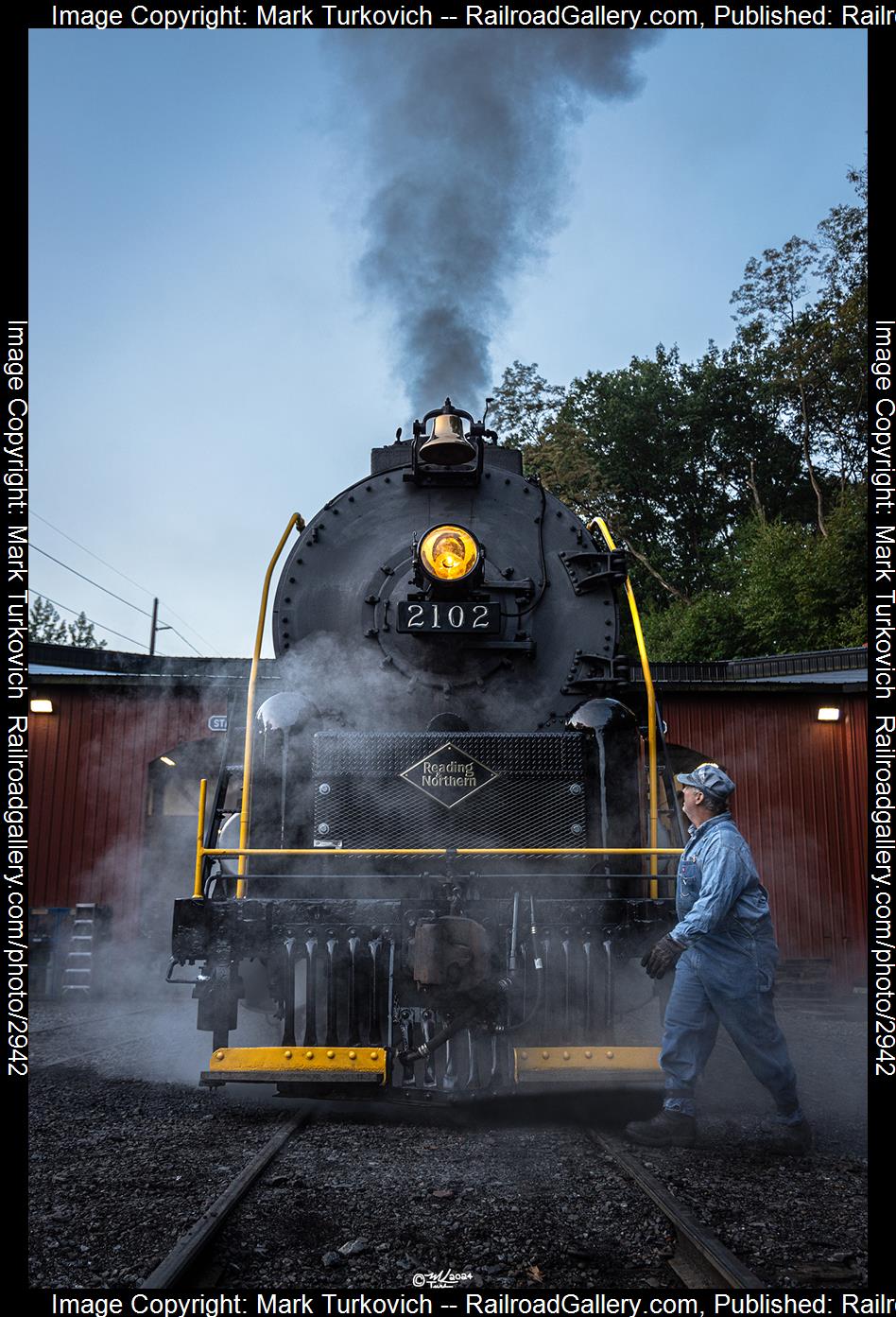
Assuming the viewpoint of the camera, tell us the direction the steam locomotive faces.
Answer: facing the viewer

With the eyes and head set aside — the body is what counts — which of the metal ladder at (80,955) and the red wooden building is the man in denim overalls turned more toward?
the metal ladder

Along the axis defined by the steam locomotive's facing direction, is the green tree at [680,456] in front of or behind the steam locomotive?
behind

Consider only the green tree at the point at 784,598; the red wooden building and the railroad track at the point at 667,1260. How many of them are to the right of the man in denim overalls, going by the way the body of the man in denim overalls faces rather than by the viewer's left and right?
2

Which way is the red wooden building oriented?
toward the camera

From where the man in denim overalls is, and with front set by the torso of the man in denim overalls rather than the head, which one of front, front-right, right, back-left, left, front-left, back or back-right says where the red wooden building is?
right

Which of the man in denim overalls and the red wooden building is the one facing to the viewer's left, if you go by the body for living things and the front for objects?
the man in denim overalls

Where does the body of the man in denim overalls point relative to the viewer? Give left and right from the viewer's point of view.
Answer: facing to the left of the viewer

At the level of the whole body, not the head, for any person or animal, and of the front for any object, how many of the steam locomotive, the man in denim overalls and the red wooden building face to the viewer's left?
1

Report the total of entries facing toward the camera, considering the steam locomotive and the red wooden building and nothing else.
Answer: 2

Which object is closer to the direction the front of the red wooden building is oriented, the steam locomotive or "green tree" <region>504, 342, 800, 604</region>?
the steam locomotive

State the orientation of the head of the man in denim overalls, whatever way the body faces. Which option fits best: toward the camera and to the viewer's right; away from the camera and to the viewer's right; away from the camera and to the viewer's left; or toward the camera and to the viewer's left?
away from the camera and to the viewer's left

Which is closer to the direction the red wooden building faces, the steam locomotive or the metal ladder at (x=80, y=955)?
the steam locomotive
